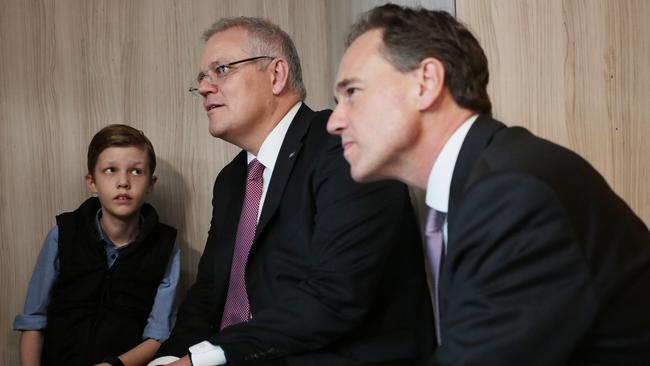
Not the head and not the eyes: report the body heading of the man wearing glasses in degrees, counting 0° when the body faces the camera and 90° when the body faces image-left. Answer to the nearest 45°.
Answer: approximately 45°

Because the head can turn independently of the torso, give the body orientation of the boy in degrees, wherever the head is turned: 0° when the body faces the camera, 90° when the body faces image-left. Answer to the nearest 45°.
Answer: approximately 0°

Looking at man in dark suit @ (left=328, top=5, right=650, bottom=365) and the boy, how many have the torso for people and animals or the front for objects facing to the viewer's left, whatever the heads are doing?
1

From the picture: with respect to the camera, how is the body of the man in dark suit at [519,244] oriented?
to the viewer's left

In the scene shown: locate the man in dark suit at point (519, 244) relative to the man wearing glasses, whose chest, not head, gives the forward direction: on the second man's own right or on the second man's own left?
on the second man's own left

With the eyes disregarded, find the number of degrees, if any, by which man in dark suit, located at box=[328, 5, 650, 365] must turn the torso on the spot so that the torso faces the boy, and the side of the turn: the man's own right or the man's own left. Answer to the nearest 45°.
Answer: approximately 45° to the man's own right
